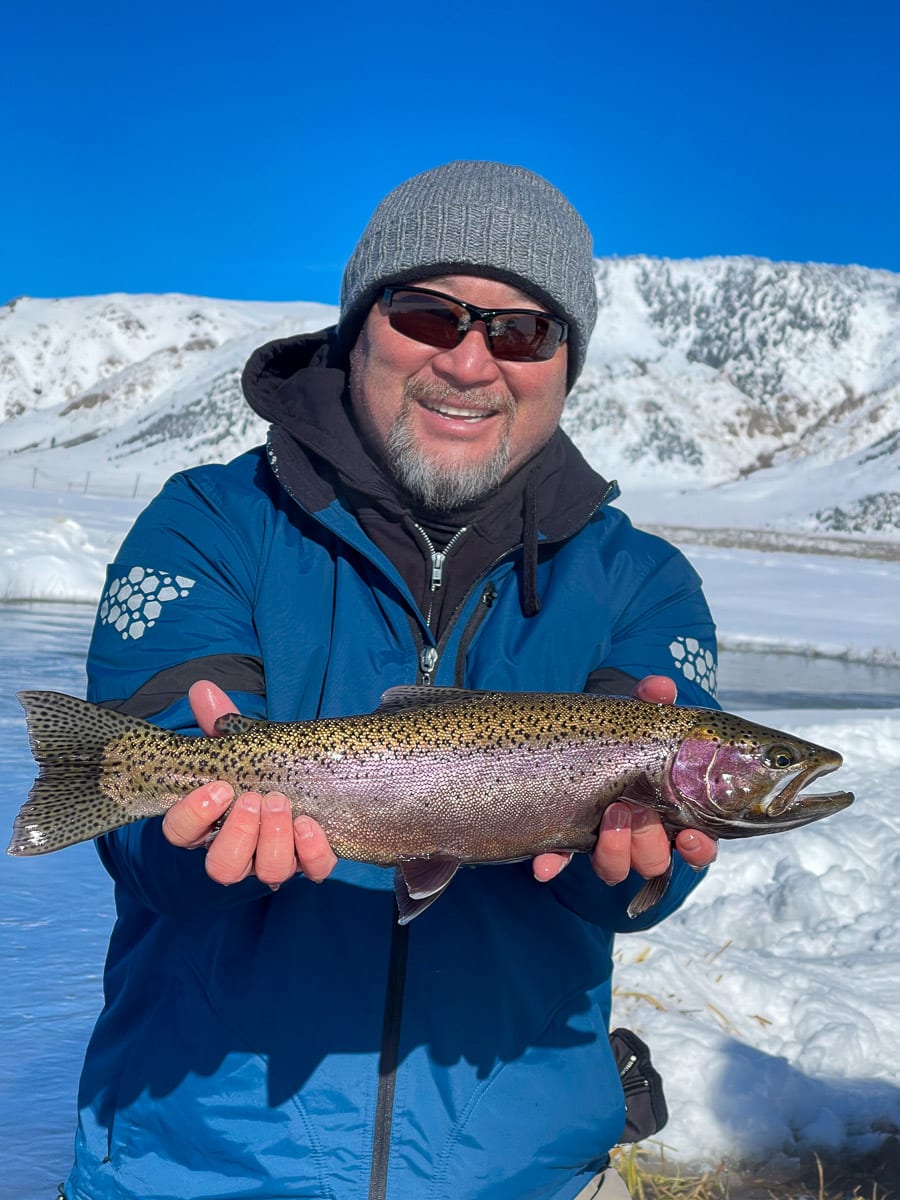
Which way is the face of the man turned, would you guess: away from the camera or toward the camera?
toward the camera

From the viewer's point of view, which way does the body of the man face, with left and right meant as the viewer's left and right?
facing the viewer
